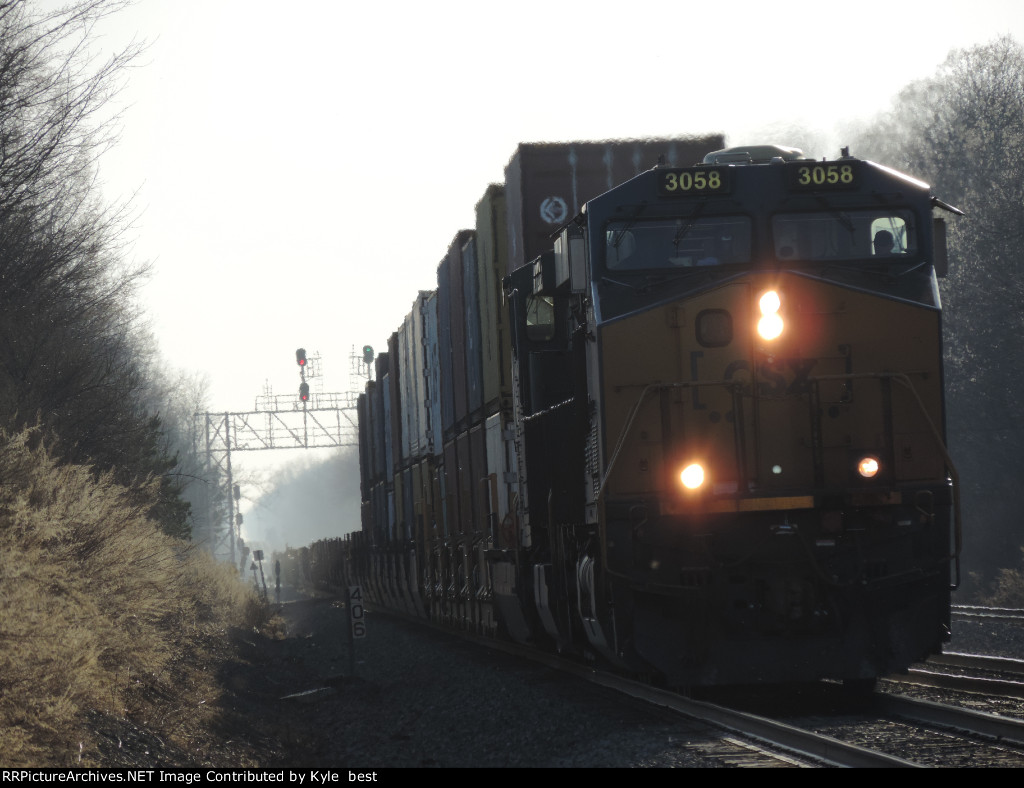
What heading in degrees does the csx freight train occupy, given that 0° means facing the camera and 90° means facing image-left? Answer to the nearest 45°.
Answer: approximately 0°
